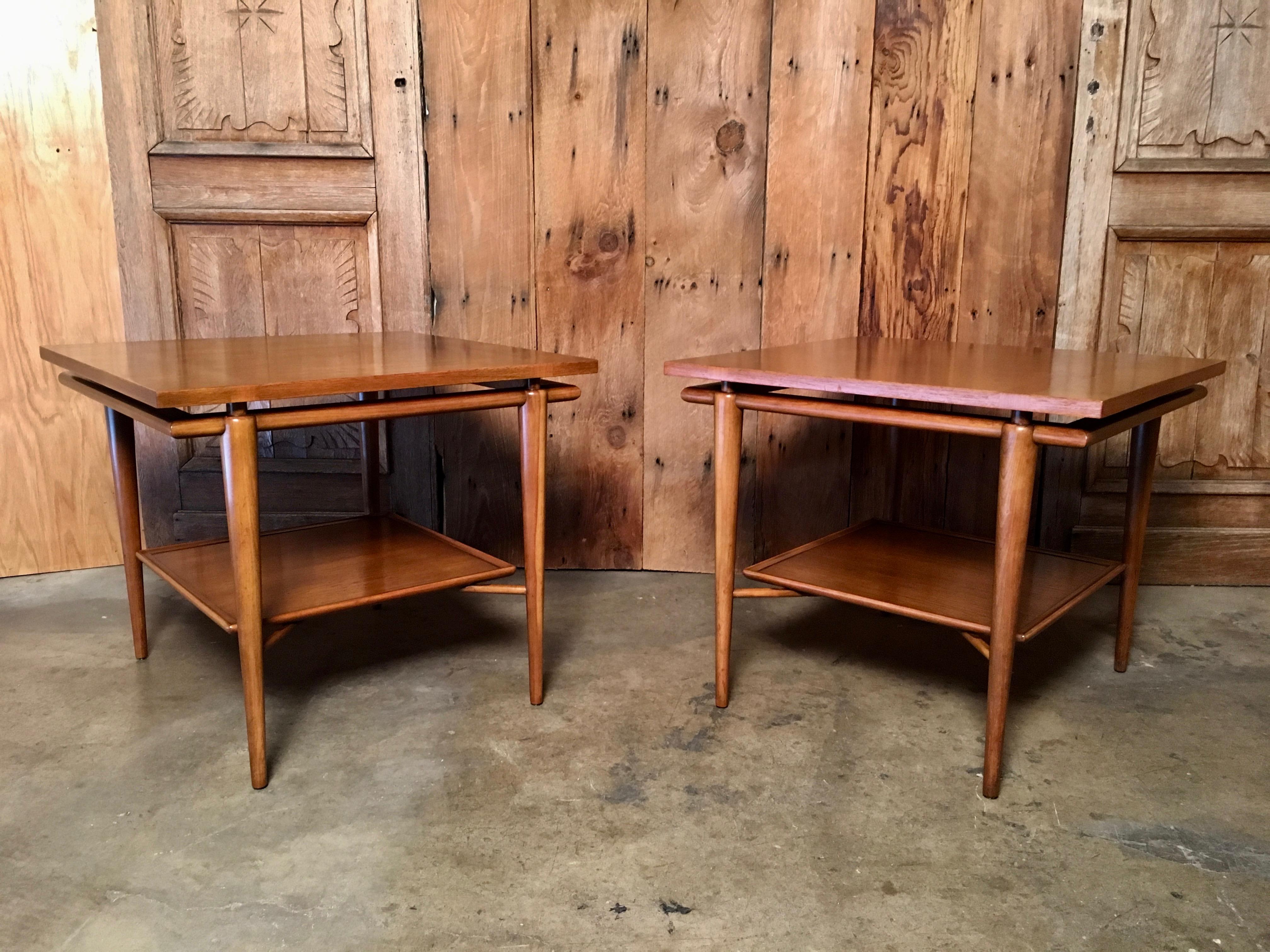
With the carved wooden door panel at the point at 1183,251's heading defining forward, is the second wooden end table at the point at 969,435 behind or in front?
in front

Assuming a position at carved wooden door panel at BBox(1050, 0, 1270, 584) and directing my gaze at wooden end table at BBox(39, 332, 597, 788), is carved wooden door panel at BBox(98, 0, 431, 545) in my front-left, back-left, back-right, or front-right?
front-right

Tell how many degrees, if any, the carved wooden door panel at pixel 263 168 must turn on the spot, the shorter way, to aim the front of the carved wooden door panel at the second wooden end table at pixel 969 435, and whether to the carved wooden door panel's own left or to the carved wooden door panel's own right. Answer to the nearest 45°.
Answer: approximately 45° to the carved wooden door panel's own left

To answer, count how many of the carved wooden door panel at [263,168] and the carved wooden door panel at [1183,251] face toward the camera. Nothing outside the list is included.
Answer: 2

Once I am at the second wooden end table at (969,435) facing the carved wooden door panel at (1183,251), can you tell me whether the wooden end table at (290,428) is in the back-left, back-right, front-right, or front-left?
back-left

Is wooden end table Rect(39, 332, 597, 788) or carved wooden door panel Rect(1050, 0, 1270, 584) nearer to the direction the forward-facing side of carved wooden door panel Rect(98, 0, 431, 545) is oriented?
the wooden end table

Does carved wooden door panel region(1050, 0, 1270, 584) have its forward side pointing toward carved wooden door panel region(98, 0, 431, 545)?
no

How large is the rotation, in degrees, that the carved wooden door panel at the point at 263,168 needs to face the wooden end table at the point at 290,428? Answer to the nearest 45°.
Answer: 0° — it already faces it

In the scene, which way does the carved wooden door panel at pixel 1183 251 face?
toward the camera

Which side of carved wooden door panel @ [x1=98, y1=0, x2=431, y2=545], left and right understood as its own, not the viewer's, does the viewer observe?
front

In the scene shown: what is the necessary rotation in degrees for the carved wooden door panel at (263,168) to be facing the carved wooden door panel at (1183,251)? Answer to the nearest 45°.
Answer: approximately 90° to its left
